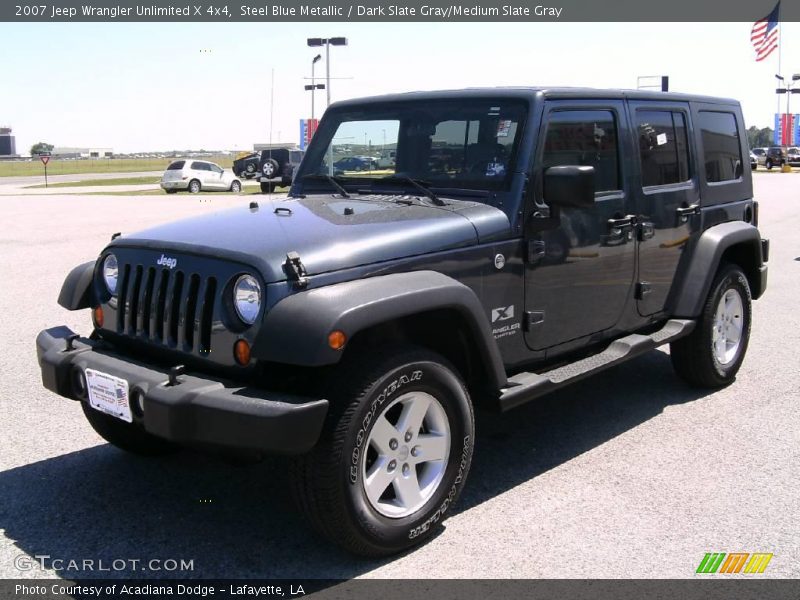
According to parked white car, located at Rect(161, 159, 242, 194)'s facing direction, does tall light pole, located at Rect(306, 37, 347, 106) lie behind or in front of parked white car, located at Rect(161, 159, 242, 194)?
in front

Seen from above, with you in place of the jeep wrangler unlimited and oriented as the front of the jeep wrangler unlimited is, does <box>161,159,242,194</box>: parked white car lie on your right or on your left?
on your right

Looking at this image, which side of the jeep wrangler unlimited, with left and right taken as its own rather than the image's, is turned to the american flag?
back

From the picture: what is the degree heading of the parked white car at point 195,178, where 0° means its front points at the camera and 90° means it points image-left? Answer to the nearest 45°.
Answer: approximately 225°

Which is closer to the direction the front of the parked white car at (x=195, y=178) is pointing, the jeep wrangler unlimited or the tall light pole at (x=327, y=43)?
the tall light pole

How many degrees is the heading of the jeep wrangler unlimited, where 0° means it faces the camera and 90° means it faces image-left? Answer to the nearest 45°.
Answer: approximately 45°

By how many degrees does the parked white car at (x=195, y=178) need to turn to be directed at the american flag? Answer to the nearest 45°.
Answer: approximately 45° to its right

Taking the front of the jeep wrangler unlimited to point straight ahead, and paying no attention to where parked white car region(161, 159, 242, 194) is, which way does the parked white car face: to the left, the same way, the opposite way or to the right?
the opposite way
